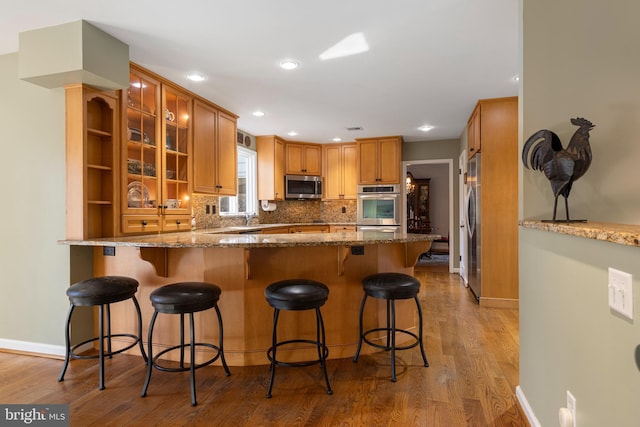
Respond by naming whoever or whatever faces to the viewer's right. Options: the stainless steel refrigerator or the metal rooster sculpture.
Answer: the metal rooster sculpture

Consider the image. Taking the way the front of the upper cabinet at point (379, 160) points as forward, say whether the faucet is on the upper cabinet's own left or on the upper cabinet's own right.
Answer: on the upper cabinet's own right

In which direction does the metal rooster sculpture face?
to the viewer's right

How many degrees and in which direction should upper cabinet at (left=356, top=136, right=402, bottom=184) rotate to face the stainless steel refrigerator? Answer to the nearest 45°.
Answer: approximately 45° to its left

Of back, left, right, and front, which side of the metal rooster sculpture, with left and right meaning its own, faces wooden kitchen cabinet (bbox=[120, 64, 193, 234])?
back

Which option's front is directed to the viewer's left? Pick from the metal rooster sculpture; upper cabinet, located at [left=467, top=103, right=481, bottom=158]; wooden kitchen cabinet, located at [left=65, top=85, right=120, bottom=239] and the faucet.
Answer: the upper cabinet

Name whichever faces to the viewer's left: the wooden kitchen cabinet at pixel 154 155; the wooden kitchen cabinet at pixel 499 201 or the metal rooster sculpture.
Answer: the wooden kitchen cabinet at pixel 499 201

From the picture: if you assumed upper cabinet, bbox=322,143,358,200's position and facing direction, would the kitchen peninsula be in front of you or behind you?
in front

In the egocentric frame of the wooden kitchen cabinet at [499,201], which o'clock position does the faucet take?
The faucet is roughly at 12 o'clock from the wooden kitchen cabinet.

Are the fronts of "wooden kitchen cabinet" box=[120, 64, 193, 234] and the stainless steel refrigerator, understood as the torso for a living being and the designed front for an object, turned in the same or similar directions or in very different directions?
very different directions

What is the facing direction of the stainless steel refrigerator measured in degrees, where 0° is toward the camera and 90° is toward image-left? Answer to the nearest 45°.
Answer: approximately 90°

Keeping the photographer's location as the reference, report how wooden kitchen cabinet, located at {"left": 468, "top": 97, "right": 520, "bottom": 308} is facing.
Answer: facing to the left of the viewer

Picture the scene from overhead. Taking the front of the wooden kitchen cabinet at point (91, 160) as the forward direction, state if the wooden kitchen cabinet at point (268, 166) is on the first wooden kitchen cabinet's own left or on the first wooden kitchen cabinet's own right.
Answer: on the first wooden kitchen cabinet's own left

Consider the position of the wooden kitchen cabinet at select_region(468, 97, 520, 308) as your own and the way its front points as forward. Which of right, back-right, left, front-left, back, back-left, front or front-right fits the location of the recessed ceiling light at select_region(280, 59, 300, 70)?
front-left
